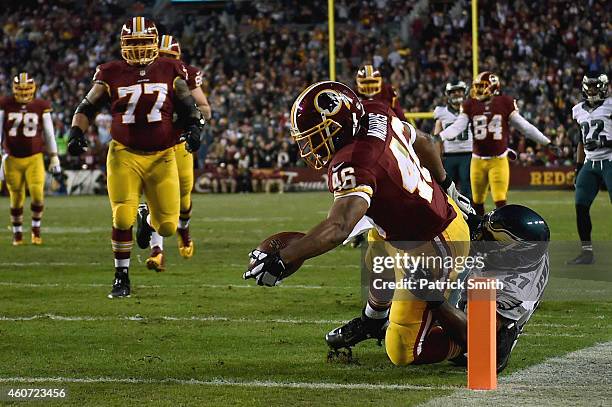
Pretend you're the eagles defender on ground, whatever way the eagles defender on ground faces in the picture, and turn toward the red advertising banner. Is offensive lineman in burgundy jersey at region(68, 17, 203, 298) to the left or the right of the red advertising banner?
left

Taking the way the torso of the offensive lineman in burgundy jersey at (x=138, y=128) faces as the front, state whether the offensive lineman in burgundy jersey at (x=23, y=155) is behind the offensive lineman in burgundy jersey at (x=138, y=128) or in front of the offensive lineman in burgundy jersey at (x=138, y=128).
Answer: behind

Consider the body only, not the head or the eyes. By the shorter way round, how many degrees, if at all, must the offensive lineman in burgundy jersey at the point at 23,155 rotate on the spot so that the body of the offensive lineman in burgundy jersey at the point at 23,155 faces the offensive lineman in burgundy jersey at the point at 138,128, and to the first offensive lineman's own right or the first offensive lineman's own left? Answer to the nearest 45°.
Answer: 0° — they already face them

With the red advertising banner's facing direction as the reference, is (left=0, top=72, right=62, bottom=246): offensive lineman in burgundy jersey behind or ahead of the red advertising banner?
ahead

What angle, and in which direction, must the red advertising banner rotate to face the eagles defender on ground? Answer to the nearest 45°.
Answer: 0° — it already faces them

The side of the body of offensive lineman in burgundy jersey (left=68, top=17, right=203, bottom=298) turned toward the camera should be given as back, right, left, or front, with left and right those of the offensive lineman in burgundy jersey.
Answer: front

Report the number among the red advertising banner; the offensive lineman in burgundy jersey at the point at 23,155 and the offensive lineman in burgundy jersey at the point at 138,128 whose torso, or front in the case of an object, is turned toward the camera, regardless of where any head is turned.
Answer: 3

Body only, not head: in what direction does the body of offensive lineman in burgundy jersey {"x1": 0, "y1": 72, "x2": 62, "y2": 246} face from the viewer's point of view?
toward the camera

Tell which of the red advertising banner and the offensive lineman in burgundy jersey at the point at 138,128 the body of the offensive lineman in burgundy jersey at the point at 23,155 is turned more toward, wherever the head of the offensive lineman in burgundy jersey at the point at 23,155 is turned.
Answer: the offensive lineman in burgundy jersey

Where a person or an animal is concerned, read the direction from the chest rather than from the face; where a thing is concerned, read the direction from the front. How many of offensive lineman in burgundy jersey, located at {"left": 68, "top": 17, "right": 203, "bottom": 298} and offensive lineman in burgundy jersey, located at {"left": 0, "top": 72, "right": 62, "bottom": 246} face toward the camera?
2

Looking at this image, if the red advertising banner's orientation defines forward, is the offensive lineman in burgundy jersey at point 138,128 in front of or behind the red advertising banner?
in front
